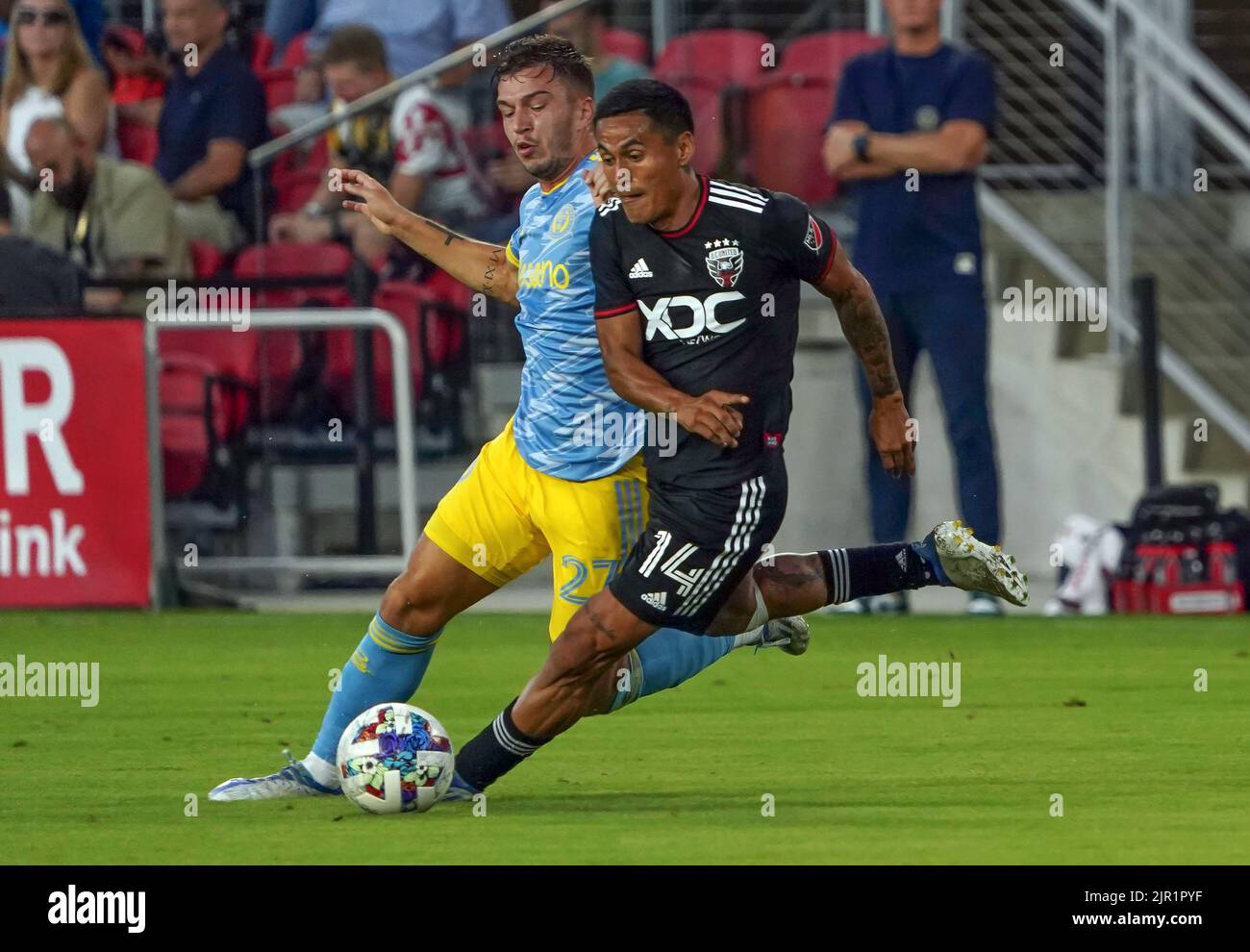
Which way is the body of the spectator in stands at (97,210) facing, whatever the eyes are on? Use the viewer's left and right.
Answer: facing the viewer and to the left of the viewer

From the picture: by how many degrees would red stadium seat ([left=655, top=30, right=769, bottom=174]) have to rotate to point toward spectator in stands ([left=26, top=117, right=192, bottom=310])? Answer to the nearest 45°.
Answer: approximately 45° to its right

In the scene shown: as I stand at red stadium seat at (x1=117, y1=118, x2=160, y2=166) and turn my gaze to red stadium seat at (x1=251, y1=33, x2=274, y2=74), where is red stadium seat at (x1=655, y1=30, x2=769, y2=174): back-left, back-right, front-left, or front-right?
front-right

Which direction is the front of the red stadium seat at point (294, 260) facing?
toward the camera

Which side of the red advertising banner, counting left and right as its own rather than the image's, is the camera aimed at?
front

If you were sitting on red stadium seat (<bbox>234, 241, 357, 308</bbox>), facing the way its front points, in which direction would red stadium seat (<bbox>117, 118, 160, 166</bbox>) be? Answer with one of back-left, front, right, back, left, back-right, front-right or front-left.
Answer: back-right

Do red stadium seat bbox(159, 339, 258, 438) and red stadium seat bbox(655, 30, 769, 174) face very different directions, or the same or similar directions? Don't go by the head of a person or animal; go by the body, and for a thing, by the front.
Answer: same or similar directions

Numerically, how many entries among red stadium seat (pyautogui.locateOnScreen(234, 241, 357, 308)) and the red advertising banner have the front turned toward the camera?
2

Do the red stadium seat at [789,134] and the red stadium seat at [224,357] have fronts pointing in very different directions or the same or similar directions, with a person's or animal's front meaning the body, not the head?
same or similar directions

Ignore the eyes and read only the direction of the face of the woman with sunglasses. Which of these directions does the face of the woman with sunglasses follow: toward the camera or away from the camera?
toward the camera
